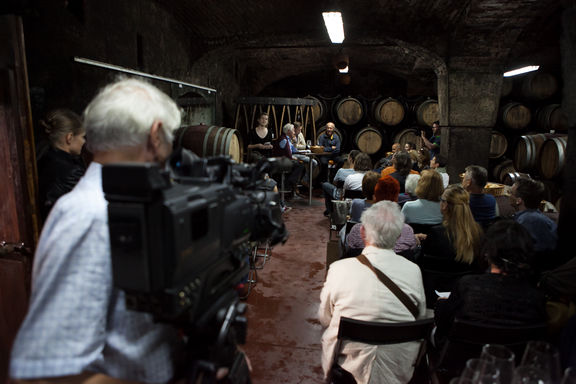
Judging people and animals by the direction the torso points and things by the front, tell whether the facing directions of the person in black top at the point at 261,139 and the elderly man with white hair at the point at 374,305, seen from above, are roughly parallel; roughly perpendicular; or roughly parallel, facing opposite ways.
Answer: roughly parallel, facing opposite ways

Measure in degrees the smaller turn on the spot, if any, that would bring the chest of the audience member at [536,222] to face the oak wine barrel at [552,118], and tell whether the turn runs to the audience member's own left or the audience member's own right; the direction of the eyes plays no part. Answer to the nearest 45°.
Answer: approximately 45° to the audience member's own right

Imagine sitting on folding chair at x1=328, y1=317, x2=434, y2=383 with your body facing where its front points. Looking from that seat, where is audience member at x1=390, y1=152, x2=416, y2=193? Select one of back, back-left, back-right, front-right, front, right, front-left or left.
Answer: front

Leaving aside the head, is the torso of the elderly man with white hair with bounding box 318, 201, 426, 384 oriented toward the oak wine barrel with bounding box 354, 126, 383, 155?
yes

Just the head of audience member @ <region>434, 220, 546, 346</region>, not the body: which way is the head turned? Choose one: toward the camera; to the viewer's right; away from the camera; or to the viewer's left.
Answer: away from the camera

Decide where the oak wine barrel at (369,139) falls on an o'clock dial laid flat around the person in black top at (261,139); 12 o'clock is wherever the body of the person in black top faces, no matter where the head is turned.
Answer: The oak wine barrel is roughly at 8 o'clock from the person in black top.

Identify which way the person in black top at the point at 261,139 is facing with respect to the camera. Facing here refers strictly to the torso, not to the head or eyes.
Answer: toward the camera

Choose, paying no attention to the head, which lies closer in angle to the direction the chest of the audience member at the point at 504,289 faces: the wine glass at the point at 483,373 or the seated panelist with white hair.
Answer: the seated panelist with white hair

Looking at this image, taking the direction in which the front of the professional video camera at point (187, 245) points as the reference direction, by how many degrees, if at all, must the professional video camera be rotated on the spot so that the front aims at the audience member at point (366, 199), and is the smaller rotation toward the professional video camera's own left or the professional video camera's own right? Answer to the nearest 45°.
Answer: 0° — it already faces them

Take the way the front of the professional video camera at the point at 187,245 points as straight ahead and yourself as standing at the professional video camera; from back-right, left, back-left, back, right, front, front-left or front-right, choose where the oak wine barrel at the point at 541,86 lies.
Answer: front

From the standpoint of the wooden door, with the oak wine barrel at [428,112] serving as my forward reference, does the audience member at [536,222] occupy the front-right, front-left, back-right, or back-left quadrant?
front-right

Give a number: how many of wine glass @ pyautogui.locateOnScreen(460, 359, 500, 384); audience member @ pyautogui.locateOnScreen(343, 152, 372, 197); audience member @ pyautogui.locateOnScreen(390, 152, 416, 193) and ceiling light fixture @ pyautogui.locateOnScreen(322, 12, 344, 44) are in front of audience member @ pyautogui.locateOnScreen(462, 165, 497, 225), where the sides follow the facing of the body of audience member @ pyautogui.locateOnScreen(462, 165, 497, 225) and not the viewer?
3

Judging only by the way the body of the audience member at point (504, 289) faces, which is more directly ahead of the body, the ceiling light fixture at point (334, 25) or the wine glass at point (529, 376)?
the ceiling light fixture

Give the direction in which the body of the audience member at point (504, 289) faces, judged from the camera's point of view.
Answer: away from the camera

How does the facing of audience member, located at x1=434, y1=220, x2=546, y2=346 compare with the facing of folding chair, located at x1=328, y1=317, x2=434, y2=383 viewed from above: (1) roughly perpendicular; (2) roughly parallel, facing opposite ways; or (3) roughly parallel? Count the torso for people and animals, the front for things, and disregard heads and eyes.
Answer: roughly parallel

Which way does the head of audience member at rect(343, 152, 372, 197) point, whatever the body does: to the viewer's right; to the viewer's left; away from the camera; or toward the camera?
away from the camera

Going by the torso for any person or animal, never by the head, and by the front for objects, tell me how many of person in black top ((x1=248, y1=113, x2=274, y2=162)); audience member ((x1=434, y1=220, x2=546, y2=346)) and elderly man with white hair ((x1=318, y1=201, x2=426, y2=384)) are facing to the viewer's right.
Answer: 0

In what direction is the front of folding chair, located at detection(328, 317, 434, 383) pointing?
away from the camera
